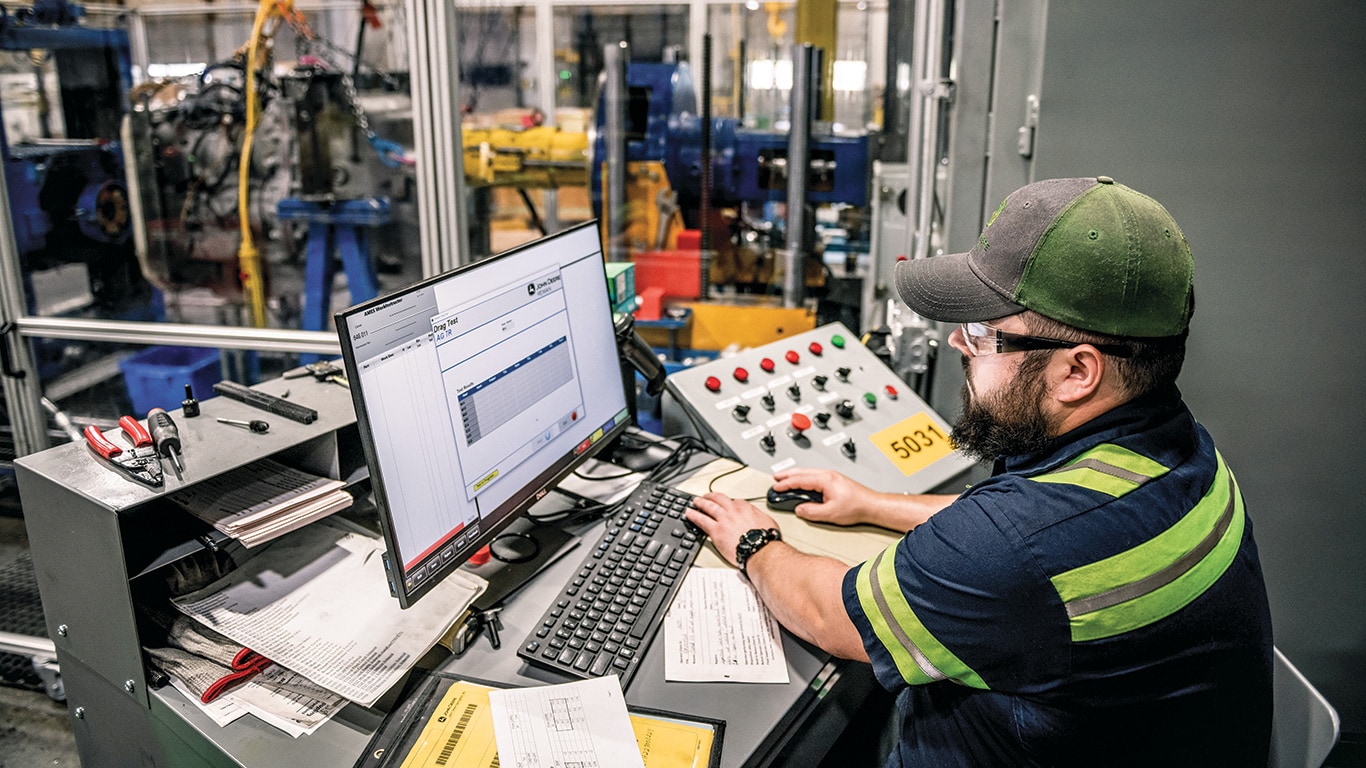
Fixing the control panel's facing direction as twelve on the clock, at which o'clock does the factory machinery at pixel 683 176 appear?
The factory machinery is roughly at 7 o'clock from the control panel.

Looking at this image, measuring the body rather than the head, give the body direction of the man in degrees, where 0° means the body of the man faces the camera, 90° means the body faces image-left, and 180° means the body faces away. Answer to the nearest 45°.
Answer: approximately 135°

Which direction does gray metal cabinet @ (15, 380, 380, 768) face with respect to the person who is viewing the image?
facing the viewer and to the right of the viewer

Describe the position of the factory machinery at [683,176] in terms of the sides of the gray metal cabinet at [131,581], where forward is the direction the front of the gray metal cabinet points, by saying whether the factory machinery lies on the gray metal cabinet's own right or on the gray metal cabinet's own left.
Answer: on the gray metal cabinet's own left

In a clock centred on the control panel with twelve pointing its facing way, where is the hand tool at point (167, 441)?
The hand tool is roughly at 3 o'clock from the control panel.

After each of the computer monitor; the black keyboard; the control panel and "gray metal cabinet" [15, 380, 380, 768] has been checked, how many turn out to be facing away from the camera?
0

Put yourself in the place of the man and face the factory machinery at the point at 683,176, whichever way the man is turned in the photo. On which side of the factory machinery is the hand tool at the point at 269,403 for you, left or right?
left

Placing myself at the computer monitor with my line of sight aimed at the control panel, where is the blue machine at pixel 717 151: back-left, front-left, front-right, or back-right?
front-left

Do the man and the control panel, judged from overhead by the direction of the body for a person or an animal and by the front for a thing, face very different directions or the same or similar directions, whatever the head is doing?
very different directions

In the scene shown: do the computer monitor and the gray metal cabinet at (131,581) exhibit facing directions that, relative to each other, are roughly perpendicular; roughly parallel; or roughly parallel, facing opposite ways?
roughly parallel
